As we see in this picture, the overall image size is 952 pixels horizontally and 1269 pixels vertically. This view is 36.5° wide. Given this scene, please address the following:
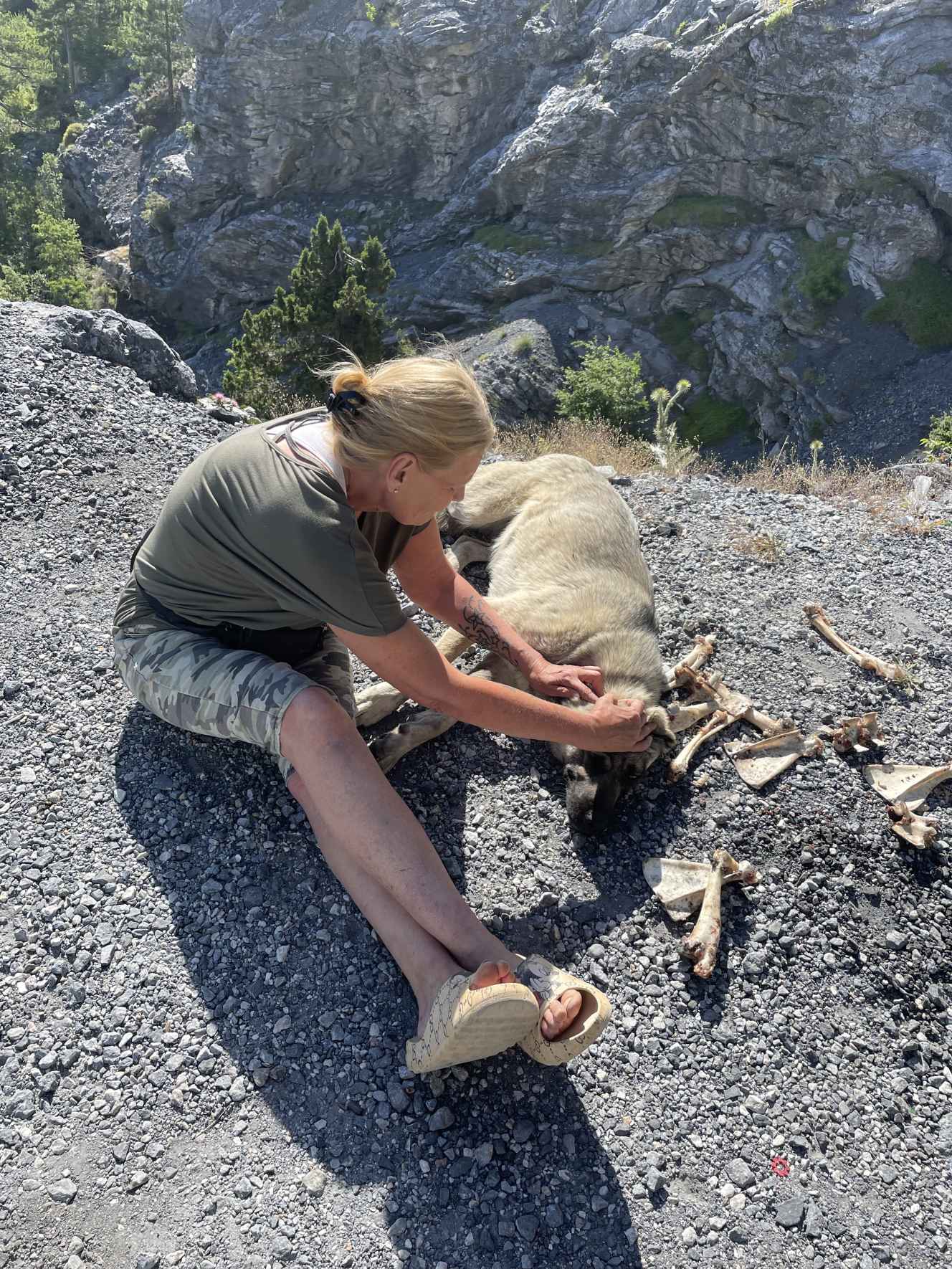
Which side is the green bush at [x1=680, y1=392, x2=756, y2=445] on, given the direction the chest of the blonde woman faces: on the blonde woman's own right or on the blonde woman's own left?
on the blonde woman's own left

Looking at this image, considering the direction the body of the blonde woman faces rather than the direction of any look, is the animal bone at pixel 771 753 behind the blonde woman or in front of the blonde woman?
in front

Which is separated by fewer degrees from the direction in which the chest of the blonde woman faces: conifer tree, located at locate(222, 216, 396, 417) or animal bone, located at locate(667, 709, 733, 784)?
the animal bone

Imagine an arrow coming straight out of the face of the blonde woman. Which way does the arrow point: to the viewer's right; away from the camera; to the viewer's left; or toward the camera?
to the viewer's right

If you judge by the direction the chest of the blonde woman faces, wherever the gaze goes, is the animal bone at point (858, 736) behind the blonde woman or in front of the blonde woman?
in front

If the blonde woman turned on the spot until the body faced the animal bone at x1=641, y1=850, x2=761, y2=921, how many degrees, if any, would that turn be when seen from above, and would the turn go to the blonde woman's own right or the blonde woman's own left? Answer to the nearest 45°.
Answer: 0° — they already face it

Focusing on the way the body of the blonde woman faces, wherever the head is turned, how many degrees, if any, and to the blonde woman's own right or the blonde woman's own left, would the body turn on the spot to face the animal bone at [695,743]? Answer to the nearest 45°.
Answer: approximately 45° to the blonde woman's own left

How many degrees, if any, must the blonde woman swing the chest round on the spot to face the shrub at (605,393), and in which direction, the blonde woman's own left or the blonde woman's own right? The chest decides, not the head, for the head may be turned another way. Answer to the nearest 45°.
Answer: approximately 90° to the blonde woman's own left

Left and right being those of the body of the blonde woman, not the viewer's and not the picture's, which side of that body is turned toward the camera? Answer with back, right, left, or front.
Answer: right
